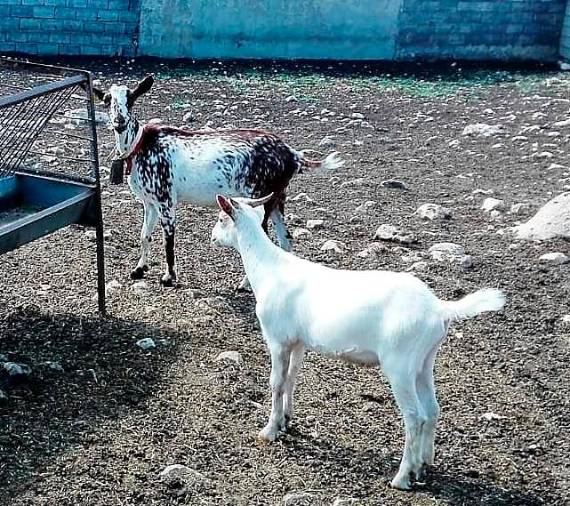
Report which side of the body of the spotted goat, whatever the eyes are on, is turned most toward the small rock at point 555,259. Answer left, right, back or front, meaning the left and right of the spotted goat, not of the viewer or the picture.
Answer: back

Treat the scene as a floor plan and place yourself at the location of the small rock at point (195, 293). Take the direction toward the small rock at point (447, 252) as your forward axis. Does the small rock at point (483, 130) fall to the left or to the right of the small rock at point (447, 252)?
left

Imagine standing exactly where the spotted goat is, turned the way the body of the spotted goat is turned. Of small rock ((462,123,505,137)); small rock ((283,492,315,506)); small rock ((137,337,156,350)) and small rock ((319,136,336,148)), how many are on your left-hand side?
2

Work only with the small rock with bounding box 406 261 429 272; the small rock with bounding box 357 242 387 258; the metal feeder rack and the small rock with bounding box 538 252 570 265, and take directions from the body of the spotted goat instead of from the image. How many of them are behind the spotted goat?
3

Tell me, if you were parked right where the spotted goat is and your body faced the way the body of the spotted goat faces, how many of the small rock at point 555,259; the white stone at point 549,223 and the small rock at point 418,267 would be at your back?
3

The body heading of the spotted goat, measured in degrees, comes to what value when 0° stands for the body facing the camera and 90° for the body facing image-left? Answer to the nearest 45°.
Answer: approximately 90°

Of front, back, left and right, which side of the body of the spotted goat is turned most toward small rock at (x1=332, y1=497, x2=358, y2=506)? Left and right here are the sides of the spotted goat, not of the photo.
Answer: left

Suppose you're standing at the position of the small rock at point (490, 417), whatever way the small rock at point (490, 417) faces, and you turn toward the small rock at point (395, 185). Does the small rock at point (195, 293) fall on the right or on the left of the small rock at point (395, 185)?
left

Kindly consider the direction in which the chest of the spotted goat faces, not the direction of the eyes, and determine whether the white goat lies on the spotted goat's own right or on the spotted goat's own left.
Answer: on the spotted goat's own left

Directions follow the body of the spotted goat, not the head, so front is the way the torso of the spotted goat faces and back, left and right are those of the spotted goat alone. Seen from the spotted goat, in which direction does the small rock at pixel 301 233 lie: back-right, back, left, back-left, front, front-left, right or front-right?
back-right

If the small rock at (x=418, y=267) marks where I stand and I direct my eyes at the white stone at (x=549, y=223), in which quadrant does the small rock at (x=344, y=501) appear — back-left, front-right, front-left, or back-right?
back-right

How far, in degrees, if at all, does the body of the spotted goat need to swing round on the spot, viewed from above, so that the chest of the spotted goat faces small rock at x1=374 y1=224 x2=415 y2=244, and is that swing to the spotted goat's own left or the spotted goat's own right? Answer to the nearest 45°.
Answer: approximately 180°

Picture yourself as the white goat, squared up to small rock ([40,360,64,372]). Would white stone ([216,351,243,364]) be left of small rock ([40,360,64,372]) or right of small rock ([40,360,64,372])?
right
